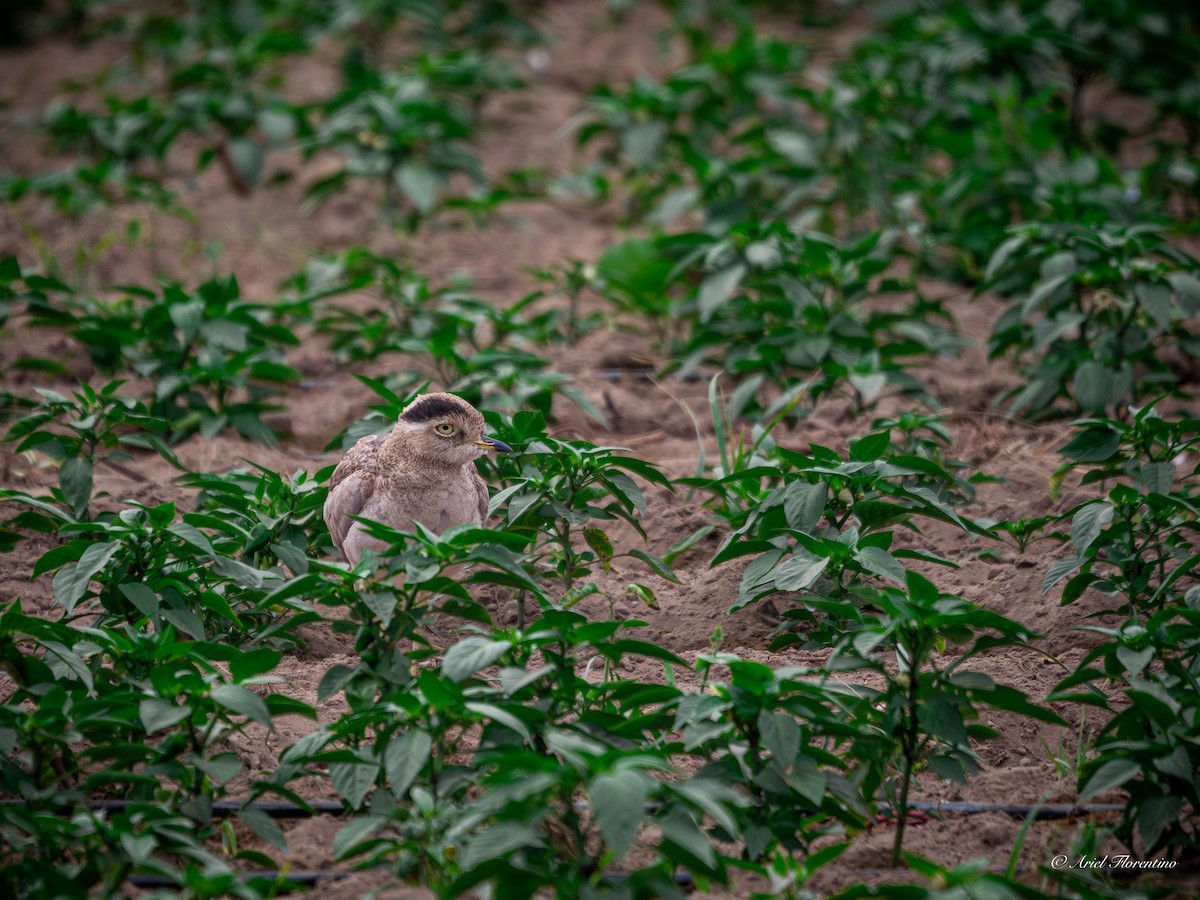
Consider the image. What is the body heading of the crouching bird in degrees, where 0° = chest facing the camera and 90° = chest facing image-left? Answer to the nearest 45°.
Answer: approximately 315°

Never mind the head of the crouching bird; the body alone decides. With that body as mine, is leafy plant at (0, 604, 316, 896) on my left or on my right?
on my right

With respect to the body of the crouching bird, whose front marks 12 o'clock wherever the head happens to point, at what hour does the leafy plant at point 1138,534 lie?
The leafy plant is roughly at 11 o'clock from the crouching bird.

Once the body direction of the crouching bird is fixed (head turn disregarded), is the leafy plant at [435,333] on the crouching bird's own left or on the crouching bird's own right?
on the crouching bird's own left

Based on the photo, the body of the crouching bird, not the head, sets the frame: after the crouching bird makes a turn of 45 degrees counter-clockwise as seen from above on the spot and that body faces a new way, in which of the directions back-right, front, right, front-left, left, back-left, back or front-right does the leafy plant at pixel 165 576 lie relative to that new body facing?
back-right

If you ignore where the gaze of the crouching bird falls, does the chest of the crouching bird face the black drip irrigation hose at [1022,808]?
yes

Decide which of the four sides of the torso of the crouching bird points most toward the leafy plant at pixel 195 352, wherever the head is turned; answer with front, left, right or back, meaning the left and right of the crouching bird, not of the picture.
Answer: back
